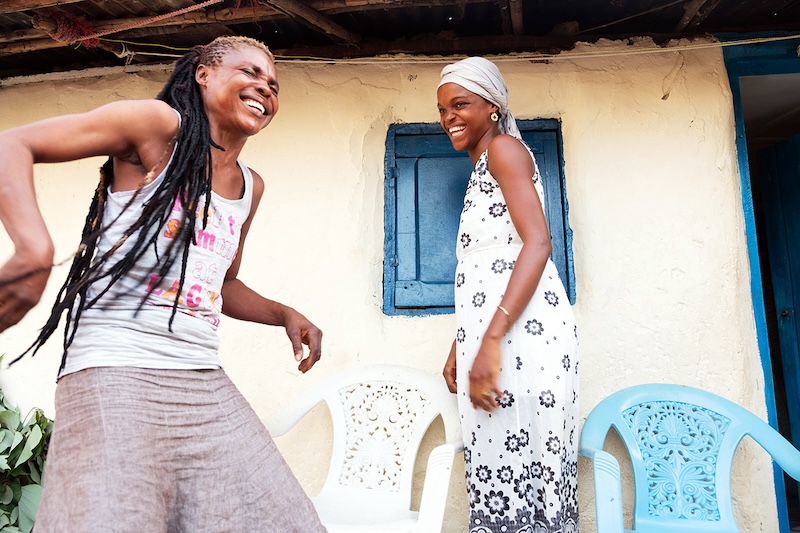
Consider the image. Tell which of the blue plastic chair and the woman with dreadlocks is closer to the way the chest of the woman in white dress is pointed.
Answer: the woman with dreadlocks

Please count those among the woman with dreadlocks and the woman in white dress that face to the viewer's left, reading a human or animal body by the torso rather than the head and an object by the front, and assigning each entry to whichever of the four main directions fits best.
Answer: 1

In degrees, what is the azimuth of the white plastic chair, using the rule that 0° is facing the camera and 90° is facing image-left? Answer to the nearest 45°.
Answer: approximately 45°

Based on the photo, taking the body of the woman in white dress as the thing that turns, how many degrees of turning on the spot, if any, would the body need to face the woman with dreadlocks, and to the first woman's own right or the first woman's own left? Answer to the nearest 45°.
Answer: approximately 45° to the first woman's own left

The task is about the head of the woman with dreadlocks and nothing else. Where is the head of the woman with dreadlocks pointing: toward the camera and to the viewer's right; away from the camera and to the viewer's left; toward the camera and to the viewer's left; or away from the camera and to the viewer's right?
toward the camera and to the viewer's right

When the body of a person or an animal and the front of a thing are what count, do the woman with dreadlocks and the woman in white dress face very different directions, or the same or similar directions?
very different directions

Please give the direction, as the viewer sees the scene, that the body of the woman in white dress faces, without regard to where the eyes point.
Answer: to the viewer's left

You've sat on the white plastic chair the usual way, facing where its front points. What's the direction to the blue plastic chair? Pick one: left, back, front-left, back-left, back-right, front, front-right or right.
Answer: back-left
